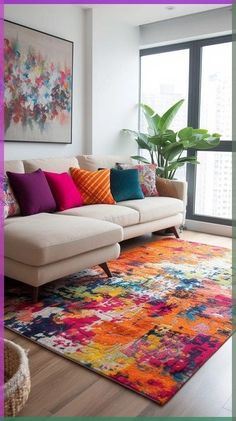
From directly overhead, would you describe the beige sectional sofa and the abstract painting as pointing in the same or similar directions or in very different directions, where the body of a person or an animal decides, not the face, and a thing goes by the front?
same or similar directions

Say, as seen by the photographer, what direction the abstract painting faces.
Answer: facing the viewer and to the right of the viewer

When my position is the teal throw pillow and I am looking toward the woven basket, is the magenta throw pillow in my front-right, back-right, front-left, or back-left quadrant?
front-right

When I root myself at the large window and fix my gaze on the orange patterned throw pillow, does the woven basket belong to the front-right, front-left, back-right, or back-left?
front-left

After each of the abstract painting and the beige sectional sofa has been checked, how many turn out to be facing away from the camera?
0

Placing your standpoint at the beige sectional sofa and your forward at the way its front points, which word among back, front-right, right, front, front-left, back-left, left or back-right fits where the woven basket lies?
front-right

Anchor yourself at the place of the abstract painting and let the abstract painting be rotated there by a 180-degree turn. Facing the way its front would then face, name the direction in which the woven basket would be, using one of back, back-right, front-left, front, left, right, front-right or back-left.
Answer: back-left
